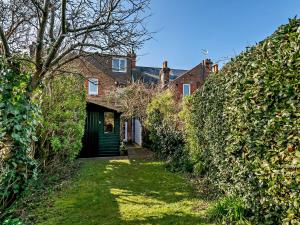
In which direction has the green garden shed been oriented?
toward the camera

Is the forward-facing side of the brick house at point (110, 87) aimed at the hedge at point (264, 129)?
no

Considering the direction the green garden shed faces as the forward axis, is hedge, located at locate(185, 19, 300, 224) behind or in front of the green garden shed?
in front

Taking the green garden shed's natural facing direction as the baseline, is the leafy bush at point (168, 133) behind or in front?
in front

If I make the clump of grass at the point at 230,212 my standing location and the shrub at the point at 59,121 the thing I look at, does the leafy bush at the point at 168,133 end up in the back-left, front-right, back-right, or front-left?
front-right

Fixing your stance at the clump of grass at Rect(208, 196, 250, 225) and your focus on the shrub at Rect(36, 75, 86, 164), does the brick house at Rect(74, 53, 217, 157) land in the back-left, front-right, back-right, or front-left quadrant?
front-right
